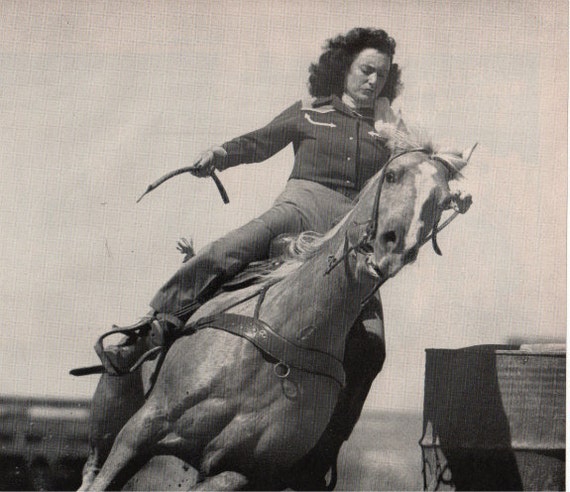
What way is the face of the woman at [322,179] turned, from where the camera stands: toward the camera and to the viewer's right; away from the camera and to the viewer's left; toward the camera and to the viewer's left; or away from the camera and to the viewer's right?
toward the camera and to the viewer's right

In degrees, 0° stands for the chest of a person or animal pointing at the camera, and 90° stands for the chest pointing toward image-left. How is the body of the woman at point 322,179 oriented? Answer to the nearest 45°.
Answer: approximately 315°

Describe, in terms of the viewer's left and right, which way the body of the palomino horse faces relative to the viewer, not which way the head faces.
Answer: facing the viewer and to the right of the viewer
